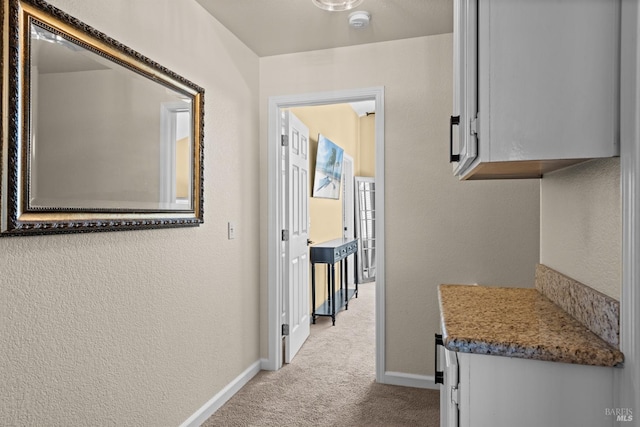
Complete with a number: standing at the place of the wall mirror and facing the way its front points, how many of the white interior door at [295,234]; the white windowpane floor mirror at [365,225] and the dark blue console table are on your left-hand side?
3

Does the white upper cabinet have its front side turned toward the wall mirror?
yes

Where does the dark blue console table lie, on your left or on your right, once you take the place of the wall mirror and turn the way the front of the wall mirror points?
on your left

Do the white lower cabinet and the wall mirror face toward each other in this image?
yes

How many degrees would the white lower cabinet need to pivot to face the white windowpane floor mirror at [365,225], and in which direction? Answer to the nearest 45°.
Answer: approximately 45° to its right

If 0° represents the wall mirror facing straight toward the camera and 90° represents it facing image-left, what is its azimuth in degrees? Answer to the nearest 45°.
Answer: approximately 315°

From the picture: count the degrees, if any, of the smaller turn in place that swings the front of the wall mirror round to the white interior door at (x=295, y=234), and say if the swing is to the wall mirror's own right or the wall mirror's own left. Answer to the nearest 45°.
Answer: approximately 90° to the wall mirror's own left

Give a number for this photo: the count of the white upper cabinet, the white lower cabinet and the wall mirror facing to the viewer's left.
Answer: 2

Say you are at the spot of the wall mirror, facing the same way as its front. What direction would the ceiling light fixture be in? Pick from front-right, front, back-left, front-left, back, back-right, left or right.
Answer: front-left

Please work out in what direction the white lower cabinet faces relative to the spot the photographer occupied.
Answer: facing to the left of the viewer

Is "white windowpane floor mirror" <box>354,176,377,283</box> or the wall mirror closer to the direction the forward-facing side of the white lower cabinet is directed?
the wall mirror

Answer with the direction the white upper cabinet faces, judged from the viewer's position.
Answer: facing to the left of the viewer

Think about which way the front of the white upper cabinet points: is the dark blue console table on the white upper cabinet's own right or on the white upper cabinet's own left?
on the white upper cabinet's own right

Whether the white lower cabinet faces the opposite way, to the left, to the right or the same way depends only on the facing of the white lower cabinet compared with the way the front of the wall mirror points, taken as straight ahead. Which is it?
the opposite way

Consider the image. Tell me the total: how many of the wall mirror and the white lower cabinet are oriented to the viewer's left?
1
